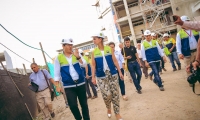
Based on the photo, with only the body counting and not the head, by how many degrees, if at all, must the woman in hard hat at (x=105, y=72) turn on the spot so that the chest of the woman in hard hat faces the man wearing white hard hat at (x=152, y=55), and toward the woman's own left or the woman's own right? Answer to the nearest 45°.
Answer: approximately 135° to the woman's own left

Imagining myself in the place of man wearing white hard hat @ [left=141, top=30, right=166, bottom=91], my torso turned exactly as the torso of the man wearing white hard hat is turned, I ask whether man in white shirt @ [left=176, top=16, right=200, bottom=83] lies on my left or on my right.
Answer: on my left

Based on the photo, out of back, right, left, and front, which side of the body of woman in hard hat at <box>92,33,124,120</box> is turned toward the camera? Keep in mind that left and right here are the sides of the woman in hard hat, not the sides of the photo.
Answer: front

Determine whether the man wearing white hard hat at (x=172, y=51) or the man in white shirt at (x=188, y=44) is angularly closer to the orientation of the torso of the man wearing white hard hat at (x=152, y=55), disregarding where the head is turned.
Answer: the man in white shirt

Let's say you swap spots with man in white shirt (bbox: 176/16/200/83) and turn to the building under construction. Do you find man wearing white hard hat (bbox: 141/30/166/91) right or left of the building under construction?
left

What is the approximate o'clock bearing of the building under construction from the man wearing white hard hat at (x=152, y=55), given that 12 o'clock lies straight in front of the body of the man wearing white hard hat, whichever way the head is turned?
The building under construction is roughly at 6 o'clock from the man wearing white hard hat.

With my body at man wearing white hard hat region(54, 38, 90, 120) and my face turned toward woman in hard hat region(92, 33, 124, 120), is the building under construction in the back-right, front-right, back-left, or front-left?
front-left

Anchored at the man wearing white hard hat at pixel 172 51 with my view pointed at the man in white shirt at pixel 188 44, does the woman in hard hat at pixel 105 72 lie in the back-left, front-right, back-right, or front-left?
front-right

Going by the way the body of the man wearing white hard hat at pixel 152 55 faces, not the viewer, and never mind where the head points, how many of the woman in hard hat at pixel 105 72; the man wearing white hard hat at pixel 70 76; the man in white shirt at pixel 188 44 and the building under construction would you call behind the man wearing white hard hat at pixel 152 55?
1

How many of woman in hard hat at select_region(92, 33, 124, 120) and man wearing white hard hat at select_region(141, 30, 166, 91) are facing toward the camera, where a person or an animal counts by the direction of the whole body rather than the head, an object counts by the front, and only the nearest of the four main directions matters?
2
